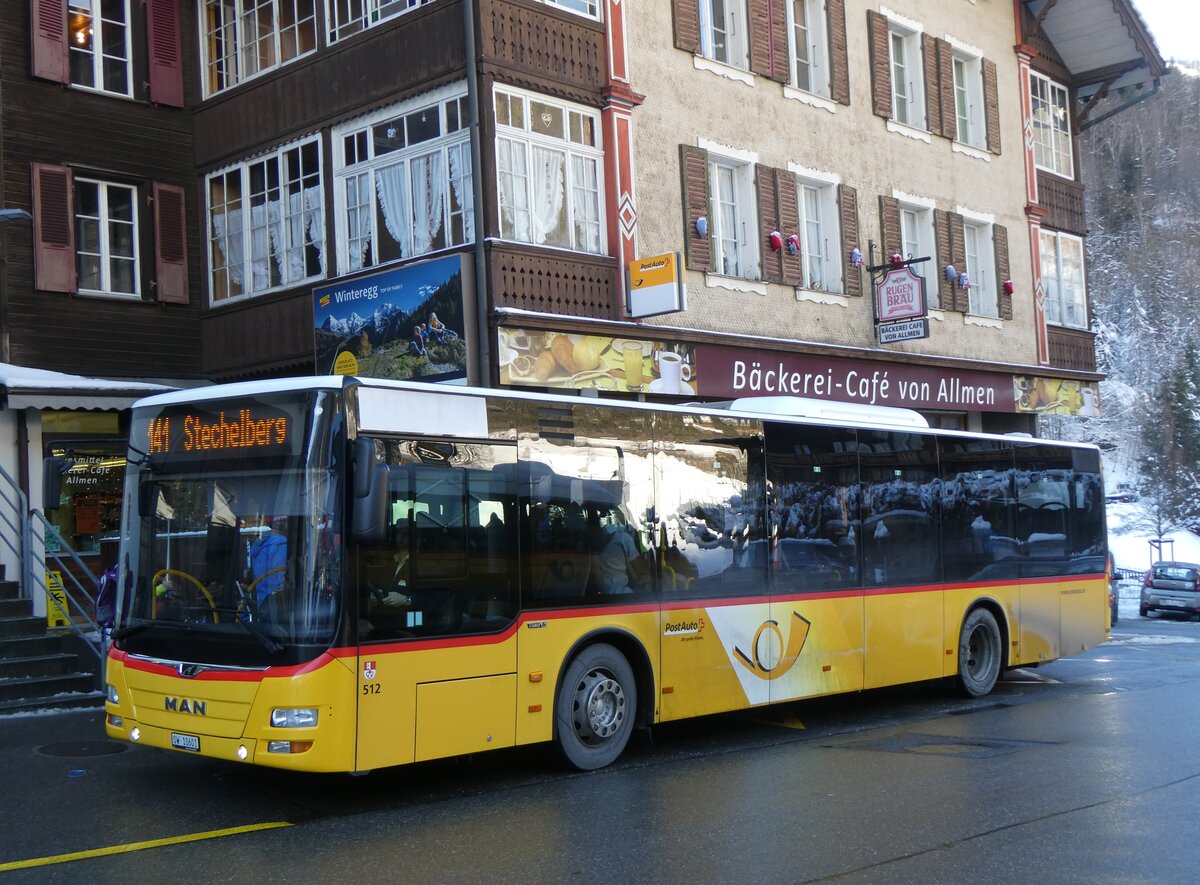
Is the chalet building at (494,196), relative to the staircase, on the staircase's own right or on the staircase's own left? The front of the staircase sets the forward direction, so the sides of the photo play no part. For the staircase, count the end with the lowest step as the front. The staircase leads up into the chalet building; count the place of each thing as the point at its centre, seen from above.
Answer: on the staircase's own left

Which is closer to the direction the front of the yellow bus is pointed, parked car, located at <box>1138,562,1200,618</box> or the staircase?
the staircase

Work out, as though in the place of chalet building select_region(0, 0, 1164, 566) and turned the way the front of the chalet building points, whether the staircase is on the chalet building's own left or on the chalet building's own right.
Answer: on the chalet building's own right

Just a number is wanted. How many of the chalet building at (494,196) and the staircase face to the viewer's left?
0

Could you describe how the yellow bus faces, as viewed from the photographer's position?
facing the viewer and to the left of the viewer

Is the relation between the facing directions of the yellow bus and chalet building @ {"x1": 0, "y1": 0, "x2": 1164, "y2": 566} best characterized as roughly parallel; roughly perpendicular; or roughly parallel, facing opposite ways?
roughly perpendicular

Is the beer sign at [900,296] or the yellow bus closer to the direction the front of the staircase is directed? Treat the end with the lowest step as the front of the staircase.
the yellow bus

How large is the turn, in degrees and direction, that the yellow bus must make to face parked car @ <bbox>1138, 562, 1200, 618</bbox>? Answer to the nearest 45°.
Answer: approximately 180°

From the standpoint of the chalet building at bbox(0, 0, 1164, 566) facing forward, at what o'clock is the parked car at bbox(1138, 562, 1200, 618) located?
The parked car is roughly at 9 o'clock from the chalet building.

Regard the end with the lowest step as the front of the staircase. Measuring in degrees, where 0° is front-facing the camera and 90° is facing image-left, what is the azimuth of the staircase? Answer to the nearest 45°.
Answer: approximately 315°

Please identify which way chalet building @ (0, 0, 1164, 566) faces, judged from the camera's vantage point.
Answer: facing the viewer and to the right of the viewer

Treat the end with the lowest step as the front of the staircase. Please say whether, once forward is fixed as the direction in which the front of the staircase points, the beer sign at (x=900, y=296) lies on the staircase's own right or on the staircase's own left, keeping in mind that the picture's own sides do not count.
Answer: on the staircase's own left

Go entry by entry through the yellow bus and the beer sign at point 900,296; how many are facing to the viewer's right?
0
